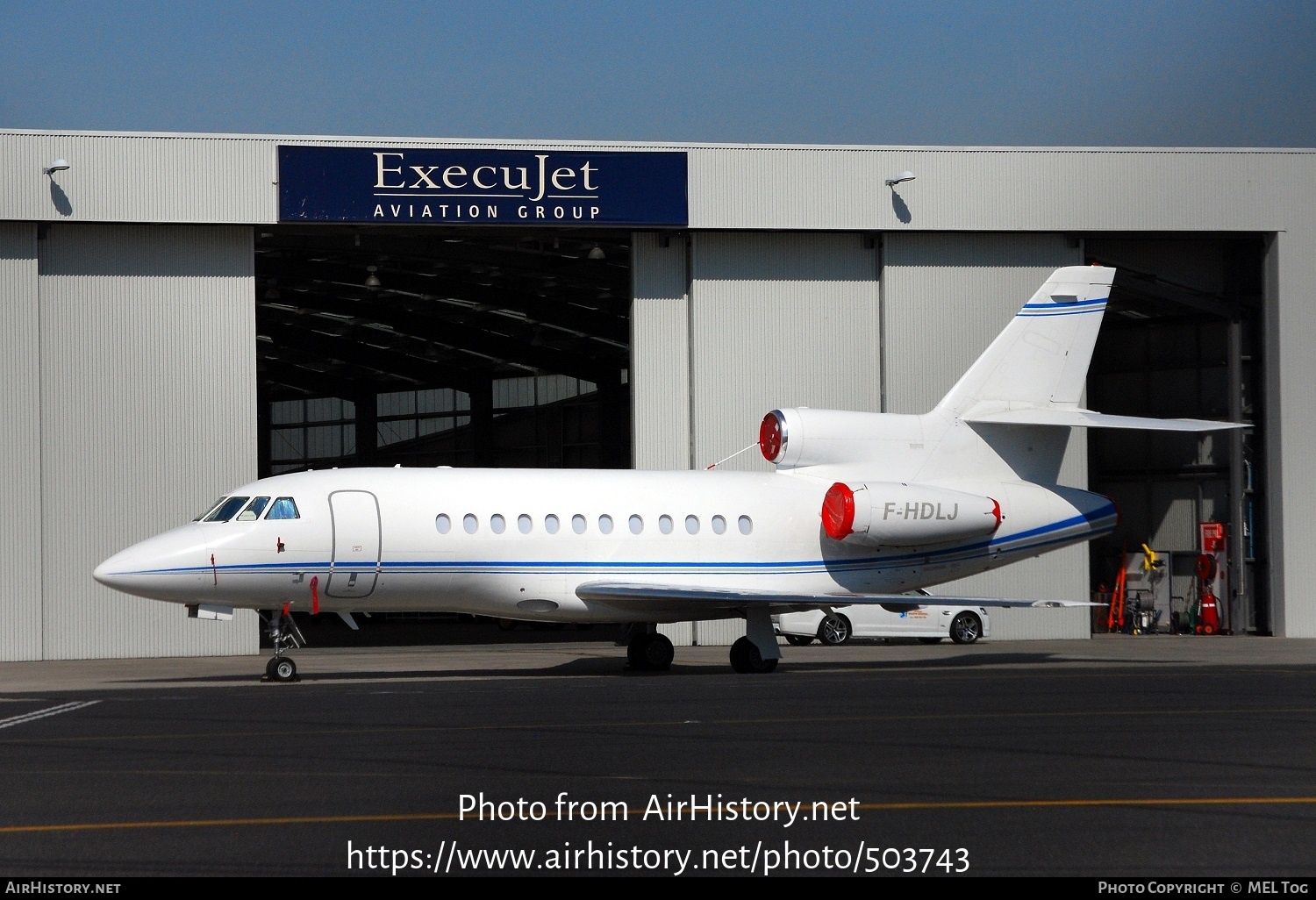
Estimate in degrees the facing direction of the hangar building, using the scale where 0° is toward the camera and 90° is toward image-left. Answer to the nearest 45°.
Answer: approximately 0°

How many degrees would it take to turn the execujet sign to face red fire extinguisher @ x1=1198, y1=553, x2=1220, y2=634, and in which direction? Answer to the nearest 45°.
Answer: approximately 90° to its left

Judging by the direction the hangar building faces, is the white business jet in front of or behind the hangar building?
in front

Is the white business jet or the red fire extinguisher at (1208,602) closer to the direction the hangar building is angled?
the white business jet

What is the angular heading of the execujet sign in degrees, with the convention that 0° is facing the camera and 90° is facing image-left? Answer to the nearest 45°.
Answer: approximately 0°
